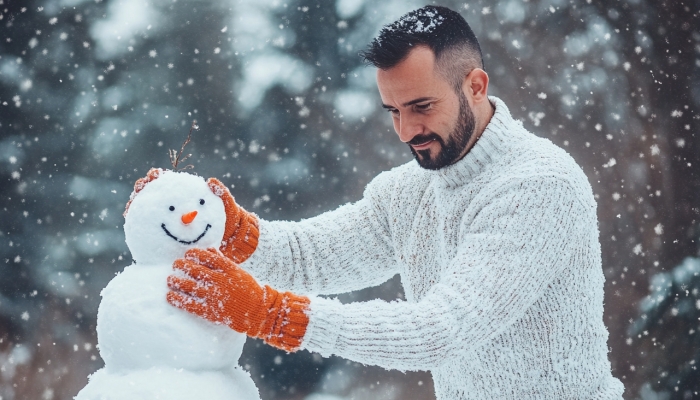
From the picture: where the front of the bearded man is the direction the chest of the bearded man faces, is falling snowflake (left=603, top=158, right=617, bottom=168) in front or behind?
behind

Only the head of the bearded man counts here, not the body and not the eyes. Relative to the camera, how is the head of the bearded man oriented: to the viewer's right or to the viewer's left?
to the viewer's left

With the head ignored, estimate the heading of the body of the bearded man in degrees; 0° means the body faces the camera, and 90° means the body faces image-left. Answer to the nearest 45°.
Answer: approximately 45°

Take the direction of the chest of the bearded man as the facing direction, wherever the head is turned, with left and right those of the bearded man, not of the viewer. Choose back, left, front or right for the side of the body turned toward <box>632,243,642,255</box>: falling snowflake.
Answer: back
